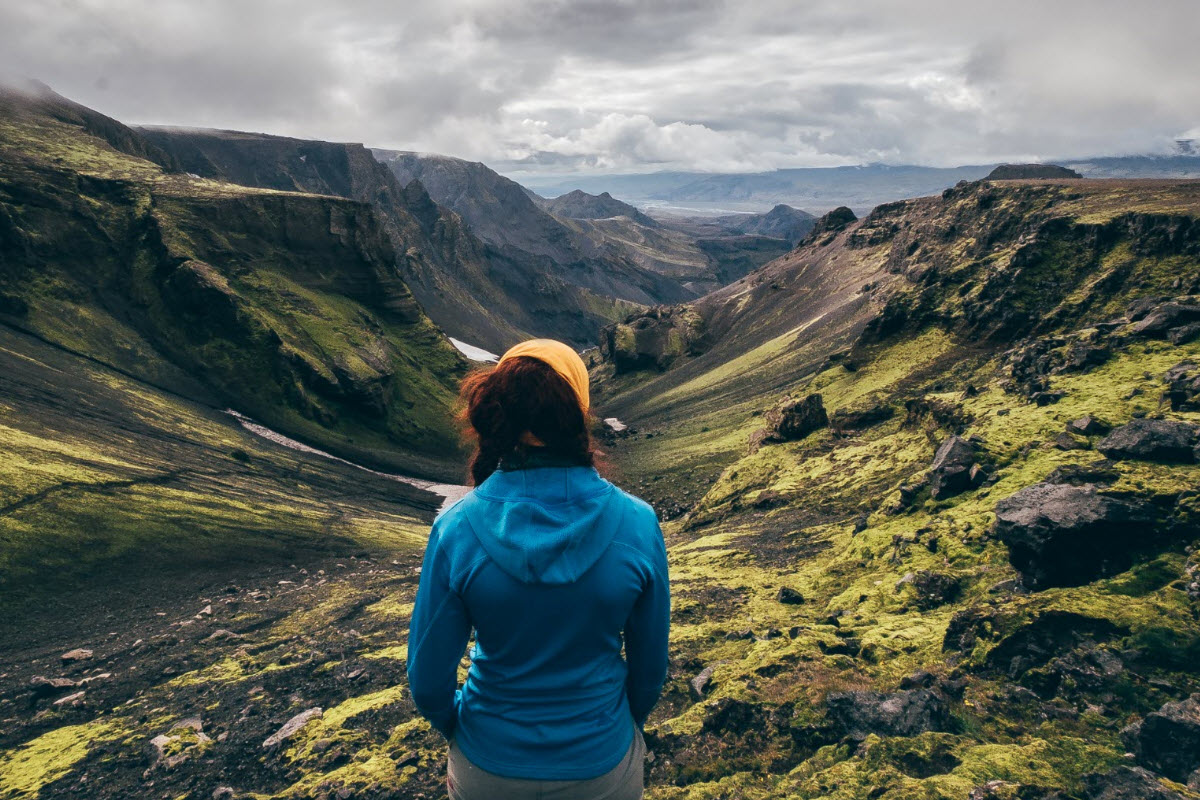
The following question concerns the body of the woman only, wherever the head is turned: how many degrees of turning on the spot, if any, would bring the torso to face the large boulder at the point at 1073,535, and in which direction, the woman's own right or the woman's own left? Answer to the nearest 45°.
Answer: approximately 45° to the woman's own right

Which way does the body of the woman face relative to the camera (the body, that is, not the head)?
away from the camera

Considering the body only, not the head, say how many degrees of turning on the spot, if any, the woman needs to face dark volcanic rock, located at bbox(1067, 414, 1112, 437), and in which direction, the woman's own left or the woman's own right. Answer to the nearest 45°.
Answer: approximately 45° to the woman's own right

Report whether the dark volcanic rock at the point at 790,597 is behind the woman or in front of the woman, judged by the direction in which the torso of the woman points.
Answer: in front

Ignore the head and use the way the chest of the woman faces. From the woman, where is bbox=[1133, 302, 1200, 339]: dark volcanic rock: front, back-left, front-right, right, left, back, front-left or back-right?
front-right

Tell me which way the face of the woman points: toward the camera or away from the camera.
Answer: away from the camera
